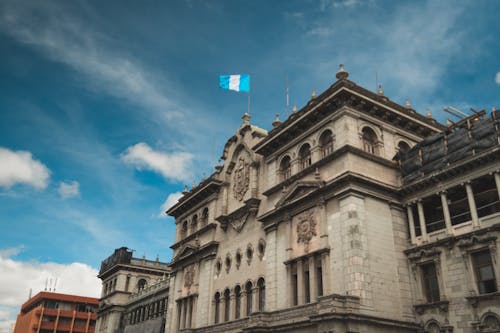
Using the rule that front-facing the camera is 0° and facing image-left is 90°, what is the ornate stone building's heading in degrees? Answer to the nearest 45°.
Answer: approximately 45°
